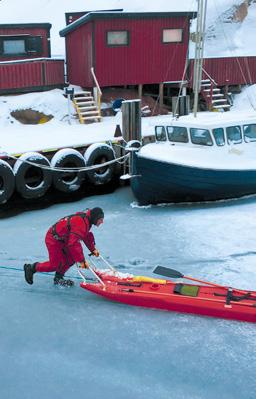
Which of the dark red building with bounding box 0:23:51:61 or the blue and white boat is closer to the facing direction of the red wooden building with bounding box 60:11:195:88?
the blue and white boat

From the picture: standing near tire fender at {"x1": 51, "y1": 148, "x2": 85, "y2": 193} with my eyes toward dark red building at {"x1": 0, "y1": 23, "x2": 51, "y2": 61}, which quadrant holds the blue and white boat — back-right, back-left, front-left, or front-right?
back-right

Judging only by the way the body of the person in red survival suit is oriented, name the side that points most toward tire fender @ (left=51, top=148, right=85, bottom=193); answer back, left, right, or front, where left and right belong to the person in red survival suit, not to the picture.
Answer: left

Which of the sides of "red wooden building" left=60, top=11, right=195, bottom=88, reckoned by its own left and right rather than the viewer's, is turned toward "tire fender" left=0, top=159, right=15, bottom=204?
front

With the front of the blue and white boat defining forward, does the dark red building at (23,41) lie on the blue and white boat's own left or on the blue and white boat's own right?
on the blue and white boat's own right

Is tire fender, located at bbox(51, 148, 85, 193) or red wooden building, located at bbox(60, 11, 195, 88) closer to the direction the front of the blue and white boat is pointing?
the tire fender

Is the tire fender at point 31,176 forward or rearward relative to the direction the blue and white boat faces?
forward

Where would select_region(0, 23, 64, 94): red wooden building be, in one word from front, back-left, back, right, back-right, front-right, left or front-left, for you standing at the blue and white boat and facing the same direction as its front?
right

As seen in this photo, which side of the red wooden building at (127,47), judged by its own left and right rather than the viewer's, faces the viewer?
front

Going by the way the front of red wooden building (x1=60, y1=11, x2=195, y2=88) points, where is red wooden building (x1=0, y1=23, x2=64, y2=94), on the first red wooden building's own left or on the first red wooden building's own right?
on the first red wooden building's own right

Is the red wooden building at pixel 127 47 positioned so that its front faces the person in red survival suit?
yes

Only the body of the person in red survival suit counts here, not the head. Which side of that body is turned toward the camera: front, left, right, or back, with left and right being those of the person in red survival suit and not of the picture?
right

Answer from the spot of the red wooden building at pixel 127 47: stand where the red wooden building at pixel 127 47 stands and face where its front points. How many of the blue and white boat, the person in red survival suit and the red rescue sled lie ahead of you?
3
